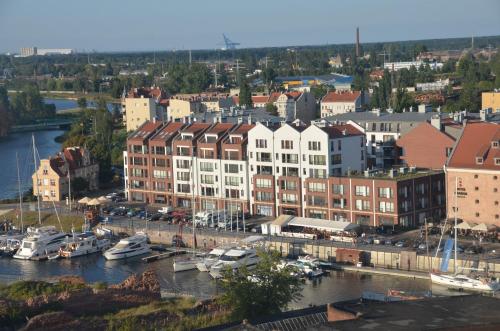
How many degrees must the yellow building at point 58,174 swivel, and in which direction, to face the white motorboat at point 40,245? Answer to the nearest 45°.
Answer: approximately 45° to its left

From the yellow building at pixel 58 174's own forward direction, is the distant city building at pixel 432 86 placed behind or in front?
behind

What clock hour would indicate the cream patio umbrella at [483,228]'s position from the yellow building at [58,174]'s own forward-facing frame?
The cream patio umbrella is roughly at 9 o'clock from the yellow building.

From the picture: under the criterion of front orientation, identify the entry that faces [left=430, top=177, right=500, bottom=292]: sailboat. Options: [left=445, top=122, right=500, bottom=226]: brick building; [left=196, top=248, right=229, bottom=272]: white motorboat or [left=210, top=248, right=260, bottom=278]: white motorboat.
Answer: the brick building

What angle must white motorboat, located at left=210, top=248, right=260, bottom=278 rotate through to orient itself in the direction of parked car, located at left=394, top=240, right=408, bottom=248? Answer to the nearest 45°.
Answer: approximately 135° to its left

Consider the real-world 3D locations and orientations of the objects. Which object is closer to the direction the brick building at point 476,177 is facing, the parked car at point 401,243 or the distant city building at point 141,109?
the parked car
